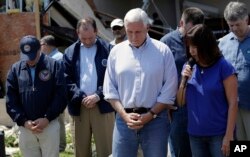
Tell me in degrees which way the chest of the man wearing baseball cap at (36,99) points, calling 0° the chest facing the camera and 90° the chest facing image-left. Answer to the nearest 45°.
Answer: approximately 0°

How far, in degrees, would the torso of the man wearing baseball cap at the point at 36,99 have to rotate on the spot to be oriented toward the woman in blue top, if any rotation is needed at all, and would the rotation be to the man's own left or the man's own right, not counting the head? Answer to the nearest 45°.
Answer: approximately 45° to the man's own left

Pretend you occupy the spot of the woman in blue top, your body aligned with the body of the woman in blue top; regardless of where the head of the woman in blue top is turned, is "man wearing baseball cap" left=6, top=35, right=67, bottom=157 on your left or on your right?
on your right

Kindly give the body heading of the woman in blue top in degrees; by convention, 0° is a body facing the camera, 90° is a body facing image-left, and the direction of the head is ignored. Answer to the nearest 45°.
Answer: approximately 45°
